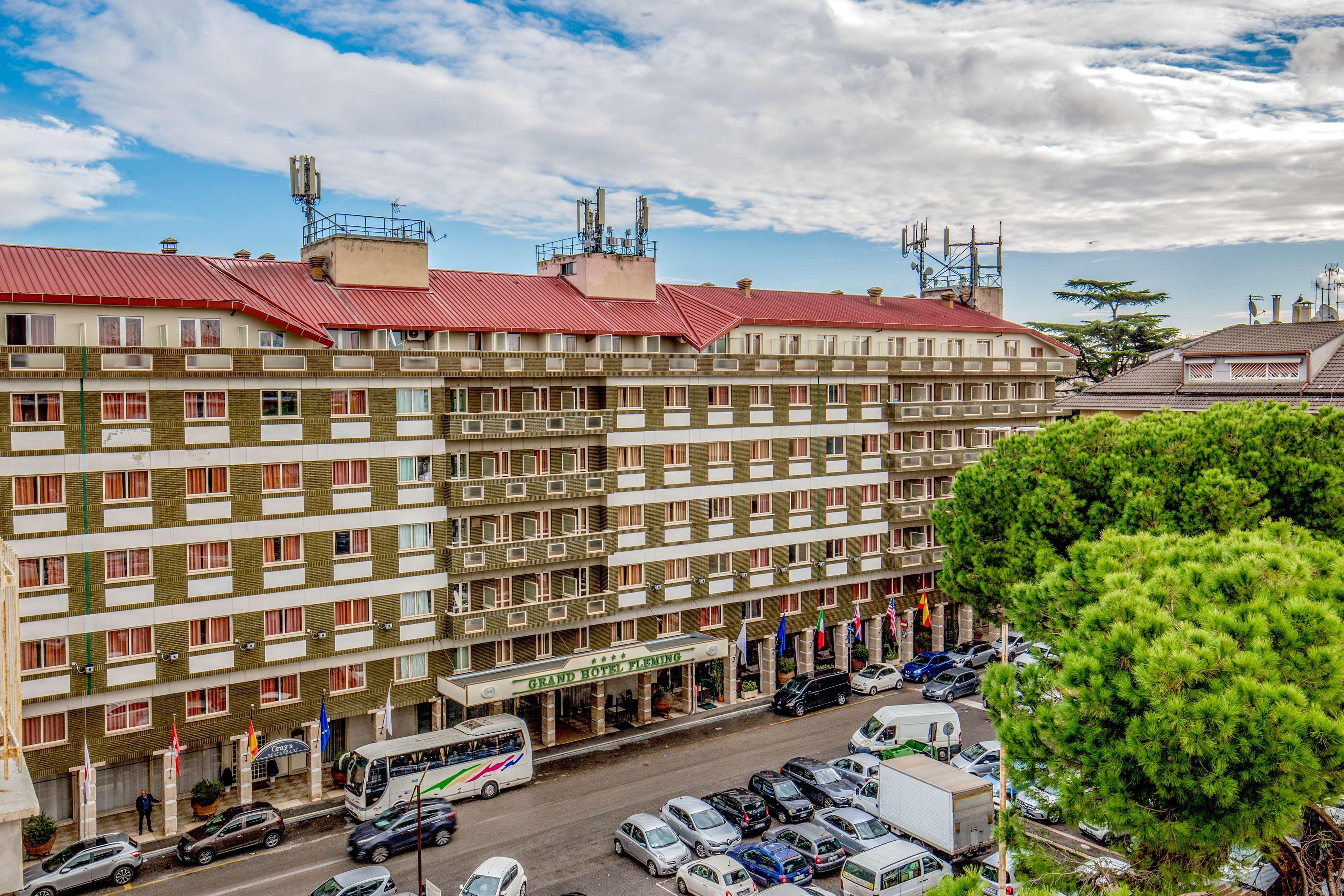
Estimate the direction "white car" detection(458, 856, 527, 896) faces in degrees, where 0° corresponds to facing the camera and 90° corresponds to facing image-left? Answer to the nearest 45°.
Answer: approximately 45°

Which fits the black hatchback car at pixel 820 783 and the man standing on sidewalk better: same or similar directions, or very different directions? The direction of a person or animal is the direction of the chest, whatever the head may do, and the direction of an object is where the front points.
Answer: same or similar directions

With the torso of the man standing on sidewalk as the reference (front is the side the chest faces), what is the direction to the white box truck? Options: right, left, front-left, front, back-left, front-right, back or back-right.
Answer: front-left

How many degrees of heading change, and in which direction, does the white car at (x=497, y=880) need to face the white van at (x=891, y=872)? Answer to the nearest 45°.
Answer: approximately 135° to its left

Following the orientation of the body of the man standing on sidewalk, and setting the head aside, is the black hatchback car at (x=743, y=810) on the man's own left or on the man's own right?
on the man's own left

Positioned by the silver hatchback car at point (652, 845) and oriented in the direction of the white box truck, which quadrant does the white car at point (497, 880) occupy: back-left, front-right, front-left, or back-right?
back-right

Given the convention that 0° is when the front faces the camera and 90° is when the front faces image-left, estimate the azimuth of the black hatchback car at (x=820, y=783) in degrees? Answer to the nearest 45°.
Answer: approximately 315°

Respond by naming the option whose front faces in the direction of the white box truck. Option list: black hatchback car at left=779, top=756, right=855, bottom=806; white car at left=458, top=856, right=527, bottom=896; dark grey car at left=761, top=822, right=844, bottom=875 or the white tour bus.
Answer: the black hatchback car

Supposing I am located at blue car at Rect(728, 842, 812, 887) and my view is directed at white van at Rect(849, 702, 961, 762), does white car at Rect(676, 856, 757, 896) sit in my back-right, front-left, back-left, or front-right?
back-left

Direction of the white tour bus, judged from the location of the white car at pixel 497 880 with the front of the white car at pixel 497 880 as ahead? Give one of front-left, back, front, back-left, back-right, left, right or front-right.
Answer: back-right

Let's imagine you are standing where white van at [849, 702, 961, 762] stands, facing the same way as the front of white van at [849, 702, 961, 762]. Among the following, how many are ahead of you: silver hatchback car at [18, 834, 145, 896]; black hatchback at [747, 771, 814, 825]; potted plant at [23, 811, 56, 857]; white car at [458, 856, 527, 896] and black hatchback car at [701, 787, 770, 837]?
5

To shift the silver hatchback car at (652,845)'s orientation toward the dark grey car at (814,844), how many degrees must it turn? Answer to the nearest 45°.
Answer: approximately 45° to its left

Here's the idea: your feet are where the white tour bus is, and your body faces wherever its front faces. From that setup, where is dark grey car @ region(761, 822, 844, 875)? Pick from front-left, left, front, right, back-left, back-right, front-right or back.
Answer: left
